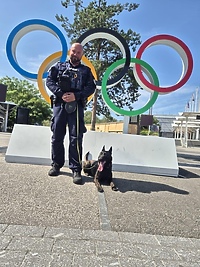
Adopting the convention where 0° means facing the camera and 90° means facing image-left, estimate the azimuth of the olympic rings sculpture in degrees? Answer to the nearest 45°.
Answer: approximately 0°

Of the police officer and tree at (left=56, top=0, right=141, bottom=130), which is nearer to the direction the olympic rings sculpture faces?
the police officer

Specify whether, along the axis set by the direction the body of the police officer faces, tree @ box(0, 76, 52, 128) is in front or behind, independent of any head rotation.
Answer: behind

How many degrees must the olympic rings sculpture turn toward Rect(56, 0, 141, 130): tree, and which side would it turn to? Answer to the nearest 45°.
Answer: approximately 180°

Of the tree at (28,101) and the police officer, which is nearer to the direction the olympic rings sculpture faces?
the police officer

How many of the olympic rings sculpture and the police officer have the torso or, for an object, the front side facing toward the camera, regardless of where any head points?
2

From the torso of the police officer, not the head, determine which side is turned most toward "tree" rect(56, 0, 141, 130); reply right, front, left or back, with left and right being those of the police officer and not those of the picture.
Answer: back
